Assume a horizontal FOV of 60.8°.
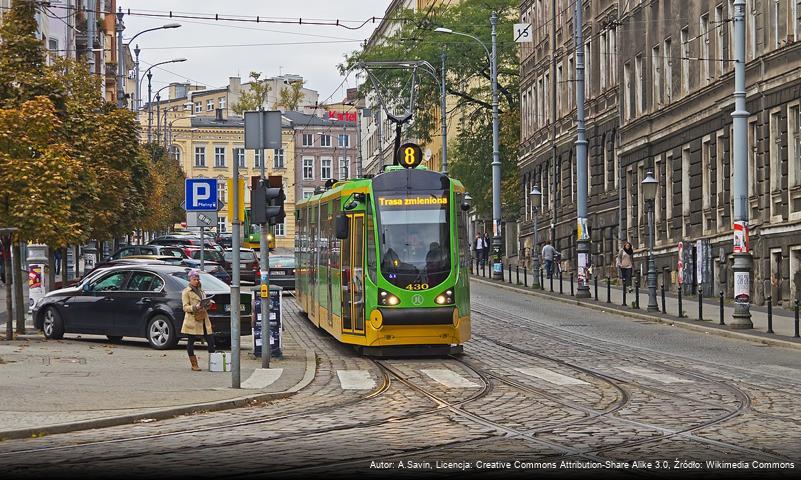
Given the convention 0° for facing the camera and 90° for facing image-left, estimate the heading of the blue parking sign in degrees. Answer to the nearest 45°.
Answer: approximately 0°

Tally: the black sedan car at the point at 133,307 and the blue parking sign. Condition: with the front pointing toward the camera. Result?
1

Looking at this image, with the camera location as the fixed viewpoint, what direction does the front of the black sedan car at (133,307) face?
facing away from the viewer and to the left of the viewer

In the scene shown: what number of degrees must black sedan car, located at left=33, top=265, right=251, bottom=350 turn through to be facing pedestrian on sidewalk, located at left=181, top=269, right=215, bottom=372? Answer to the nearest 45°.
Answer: approximately 135° to its left

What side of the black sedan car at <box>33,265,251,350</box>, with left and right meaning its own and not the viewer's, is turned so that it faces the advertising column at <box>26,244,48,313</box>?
front

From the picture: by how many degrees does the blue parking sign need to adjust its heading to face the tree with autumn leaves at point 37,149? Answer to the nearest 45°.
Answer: approximately 90° to its right
